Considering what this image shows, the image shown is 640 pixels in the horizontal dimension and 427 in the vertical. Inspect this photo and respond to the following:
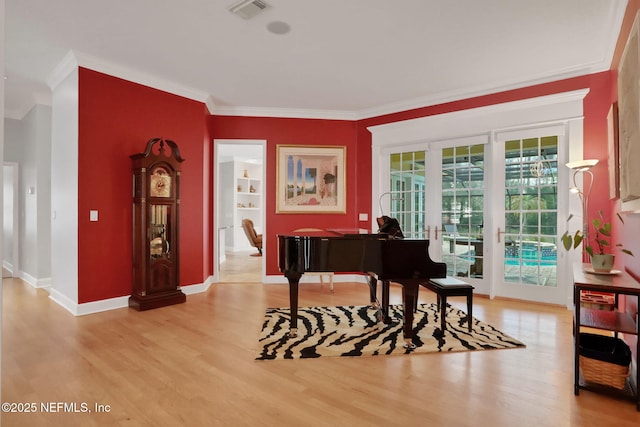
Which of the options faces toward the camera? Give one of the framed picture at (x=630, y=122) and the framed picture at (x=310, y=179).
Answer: the framed picture at (x=310, y=179)

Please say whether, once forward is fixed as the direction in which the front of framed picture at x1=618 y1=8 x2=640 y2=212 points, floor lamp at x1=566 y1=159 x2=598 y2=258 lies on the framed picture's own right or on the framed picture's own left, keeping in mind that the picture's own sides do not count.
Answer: on the framed picture's own right

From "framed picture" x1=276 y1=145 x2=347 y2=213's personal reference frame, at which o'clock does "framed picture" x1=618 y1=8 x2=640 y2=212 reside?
"framed picture" x1=618 y1=8 x2=640 y2=212 is roughly at 11 o'clock from "framed picture" x1=276 y1=145 x2=347 y2=213.

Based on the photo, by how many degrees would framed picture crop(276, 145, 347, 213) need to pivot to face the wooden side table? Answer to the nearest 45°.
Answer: approximately 45° to its left

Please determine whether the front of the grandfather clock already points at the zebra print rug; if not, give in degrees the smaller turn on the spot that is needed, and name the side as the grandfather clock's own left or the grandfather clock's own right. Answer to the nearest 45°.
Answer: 0° — it already faces it

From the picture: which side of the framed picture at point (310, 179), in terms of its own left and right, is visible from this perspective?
front

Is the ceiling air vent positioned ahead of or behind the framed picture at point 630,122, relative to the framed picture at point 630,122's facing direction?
ahead

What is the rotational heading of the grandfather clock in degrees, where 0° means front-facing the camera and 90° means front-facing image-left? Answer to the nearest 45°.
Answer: approximately 315°

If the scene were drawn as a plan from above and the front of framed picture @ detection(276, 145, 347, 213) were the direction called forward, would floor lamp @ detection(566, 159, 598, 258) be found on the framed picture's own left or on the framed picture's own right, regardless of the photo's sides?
on the framed picture's own left

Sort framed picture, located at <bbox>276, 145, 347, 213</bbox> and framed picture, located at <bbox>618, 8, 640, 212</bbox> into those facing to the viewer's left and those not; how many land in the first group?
1

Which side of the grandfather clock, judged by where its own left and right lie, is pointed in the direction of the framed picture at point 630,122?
front

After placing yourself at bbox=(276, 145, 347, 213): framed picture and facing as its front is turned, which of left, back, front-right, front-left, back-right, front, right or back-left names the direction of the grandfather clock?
front-right

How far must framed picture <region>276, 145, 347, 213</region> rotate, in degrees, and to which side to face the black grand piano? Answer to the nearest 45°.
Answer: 0° — it already faces it

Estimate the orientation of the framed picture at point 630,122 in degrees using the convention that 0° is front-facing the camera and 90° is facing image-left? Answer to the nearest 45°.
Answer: approximately 90°

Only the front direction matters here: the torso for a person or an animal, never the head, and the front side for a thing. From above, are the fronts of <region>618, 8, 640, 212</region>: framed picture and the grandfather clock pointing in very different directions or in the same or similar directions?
very different directions

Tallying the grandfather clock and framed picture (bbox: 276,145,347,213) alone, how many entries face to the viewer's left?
0
